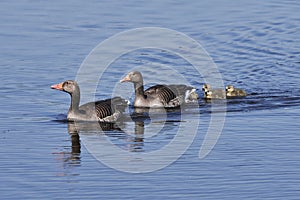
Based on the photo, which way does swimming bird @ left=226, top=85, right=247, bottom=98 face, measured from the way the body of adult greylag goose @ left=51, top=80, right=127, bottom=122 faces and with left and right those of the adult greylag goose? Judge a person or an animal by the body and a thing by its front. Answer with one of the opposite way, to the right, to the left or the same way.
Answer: the same way

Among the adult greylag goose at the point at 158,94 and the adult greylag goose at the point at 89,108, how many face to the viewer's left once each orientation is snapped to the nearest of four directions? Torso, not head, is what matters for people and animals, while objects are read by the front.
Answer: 2

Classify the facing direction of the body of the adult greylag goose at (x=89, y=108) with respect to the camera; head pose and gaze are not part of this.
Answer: to the viewer's left

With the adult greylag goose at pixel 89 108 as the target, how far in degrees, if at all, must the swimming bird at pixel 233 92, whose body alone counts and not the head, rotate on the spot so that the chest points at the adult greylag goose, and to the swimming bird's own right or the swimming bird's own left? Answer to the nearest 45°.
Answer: approximately 45° to the swimming bird's own left

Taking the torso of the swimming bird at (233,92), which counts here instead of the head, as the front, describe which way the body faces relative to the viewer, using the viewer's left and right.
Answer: facing to the left of the viewer

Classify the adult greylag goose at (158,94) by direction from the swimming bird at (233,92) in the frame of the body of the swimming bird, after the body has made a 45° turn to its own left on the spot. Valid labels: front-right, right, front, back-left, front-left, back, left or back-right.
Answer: front-right

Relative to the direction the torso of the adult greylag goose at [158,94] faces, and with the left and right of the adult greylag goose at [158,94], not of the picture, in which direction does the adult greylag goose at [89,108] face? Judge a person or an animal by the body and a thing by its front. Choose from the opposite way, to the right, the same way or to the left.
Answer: the same way

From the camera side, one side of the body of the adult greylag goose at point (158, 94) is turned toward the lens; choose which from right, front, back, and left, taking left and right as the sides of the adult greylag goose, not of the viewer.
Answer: left

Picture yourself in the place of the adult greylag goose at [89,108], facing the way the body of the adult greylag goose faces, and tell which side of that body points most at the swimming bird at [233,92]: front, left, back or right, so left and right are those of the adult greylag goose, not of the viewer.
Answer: back
